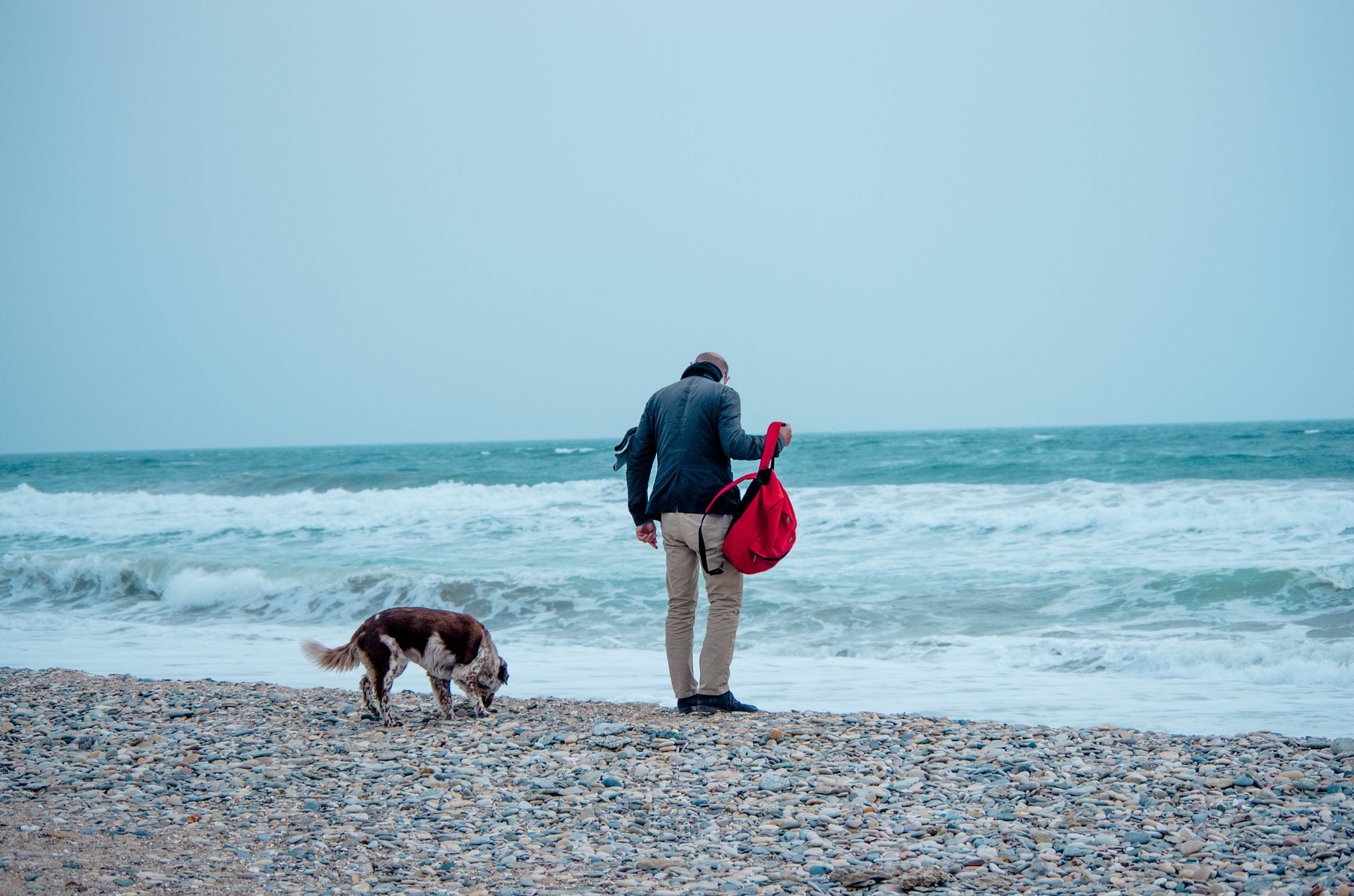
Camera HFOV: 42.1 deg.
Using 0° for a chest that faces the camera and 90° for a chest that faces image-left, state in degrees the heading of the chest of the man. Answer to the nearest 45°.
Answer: approximately 225°

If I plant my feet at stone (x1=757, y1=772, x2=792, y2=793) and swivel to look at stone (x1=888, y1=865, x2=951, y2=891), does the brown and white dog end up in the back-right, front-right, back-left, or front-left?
back-right

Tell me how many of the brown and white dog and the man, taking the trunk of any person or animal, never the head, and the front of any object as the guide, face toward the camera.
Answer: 0

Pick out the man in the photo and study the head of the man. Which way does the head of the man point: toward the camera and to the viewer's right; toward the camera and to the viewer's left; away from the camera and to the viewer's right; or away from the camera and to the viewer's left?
away from the camera and to the viewer's right

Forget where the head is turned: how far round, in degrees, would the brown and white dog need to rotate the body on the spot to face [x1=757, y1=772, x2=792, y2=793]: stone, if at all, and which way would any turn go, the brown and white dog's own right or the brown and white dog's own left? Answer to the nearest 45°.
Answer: approximately 45° to the brown and white dog's own right

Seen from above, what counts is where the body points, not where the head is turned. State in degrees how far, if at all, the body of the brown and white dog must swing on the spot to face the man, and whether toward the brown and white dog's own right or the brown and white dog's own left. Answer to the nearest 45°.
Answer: approximately 45° to the brown and white dog's own right

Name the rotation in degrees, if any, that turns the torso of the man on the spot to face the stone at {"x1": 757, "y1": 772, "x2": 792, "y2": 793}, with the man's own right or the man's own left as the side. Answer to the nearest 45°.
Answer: approximately 135° to the man's own right

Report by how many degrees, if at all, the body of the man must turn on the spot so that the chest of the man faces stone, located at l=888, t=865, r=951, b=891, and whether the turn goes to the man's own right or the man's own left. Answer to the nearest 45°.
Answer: approximately 135° to the man's own right

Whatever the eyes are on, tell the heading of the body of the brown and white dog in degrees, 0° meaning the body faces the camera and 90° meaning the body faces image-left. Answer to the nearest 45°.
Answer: approximately 270°
